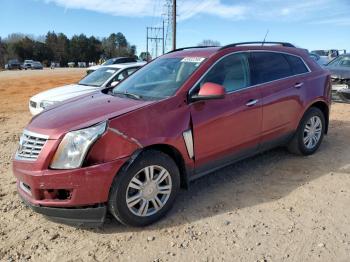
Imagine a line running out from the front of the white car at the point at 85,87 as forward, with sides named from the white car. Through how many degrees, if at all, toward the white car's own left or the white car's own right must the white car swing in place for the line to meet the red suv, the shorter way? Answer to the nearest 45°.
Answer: approximately 45° to the white car's own left

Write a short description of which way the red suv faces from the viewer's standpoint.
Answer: facing the viewer and to the left of the viewer

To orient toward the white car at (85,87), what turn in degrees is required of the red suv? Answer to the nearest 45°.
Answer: approximately 135° to its right

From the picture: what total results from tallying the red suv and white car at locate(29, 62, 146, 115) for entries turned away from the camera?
0
